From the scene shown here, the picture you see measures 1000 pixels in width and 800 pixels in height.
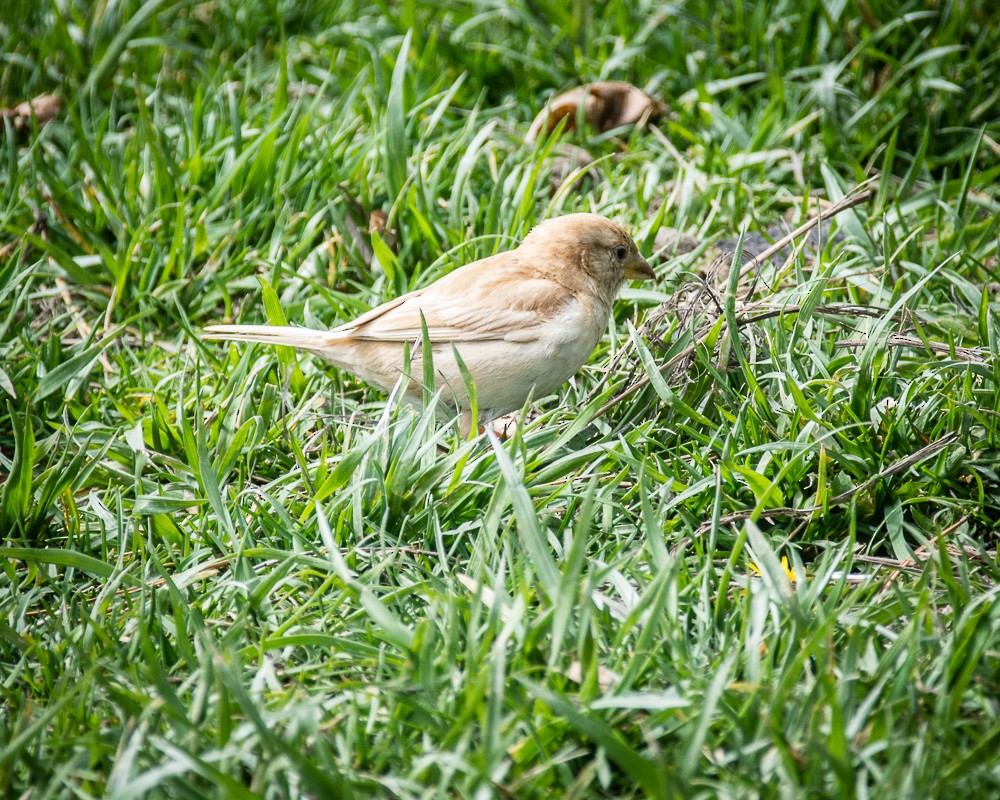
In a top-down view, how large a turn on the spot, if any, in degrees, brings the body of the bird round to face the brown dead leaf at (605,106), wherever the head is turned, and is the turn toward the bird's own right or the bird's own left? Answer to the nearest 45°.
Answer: approximately 90° to the bird's own left

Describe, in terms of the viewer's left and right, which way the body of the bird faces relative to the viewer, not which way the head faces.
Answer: facing to the right of the viewer
